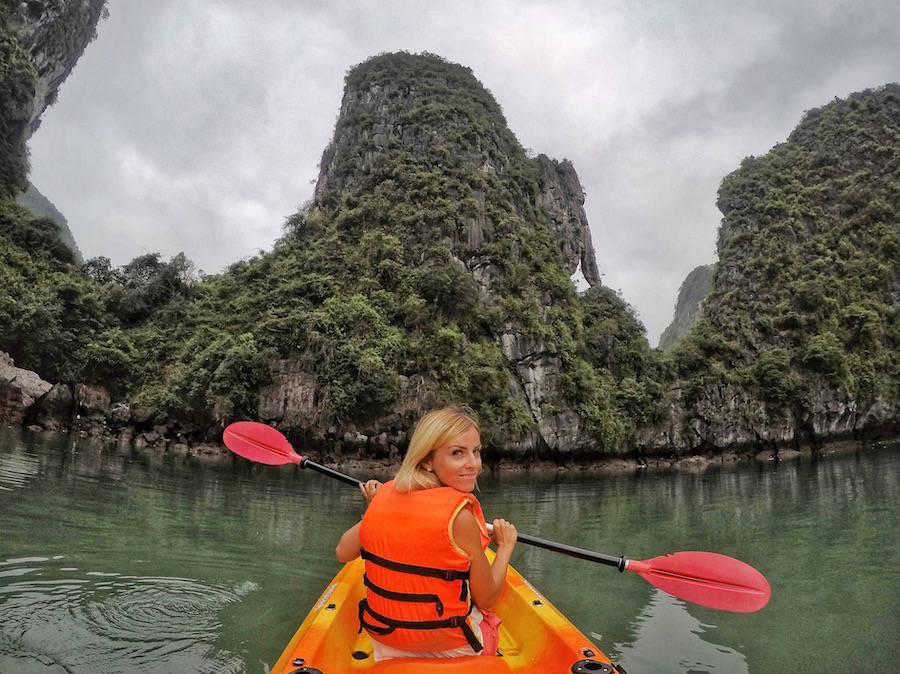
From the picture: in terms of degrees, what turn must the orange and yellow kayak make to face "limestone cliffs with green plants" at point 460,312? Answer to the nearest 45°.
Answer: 0° — it already faces it

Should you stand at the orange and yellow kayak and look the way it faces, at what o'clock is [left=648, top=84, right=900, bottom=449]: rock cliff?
The rock cliff is roughly at 1 o'clock from the orange and yellow kayak.

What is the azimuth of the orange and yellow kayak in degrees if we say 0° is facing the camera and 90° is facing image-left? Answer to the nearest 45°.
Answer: approximately 180°
